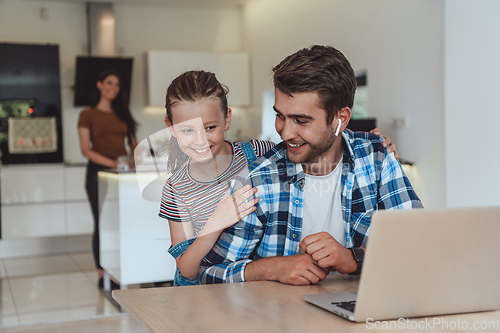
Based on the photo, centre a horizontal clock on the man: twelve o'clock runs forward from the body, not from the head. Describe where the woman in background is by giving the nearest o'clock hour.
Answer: The woman in background is roughly at 5 o'clock from the man.

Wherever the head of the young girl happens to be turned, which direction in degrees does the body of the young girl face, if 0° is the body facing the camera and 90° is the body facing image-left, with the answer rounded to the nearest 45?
approximately 0°

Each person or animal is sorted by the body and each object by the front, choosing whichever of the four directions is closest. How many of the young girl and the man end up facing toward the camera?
2

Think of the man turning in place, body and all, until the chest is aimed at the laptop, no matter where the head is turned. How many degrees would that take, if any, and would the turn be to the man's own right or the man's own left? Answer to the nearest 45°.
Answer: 0° — they already face it

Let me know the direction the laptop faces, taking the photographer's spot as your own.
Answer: facing away from the viewer and to the left of the viewer

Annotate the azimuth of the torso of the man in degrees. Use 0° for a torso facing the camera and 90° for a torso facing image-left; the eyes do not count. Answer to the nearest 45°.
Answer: approximately 0°

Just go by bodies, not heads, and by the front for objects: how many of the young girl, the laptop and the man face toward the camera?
2
